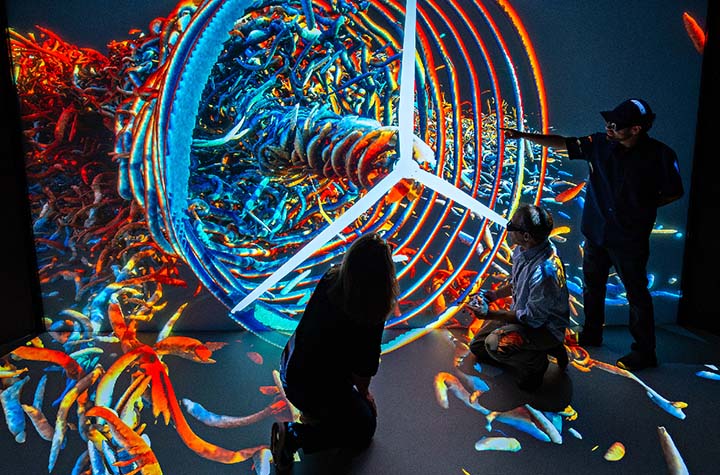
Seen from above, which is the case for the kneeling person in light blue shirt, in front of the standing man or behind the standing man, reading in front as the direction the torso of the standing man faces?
in front

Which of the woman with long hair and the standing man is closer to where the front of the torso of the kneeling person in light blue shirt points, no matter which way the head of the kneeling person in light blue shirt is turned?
the woman with long hair

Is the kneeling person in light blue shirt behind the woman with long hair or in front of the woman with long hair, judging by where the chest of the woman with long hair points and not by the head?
in front

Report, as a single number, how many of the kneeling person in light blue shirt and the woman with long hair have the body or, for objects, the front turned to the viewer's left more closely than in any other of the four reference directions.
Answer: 1

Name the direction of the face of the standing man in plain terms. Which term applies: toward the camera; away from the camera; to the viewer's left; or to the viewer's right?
to the viewer's left

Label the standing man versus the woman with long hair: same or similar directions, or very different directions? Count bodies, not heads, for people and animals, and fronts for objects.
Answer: very different directions

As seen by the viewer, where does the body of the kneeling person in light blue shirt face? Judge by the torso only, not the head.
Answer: to the viewer's left

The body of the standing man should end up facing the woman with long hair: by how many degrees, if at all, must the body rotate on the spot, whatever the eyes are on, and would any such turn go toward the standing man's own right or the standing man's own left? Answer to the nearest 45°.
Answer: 0° — they already face them

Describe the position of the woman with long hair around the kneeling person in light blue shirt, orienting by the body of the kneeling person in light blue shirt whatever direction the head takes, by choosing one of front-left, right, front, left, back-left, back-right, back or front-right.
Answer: front-left

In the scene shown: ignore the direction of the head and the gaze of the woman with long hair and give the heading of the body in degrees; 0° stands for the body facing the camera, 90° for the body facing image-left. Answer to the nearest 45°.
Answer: approximately 225°

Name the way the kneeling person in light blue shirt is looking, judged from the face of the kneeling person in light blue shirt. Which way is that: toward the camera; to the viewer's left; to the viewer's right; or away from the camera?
to the viewer's left

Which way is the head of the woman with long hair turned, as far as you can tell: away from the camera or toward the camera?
away from the camera

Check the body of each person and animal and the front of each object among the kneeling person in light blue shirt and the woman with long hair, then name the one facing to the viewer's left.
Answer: the kneeling person in light blue shirt
